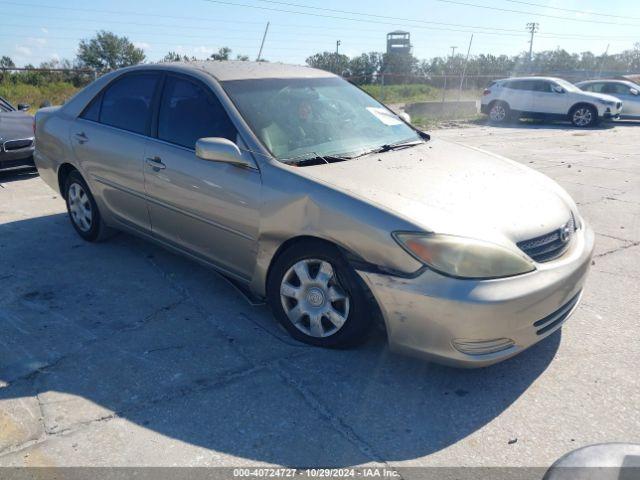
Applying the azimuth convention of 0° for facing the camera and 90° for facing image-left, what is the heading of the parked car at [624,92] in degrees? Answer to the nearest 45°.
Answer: approximately 270°

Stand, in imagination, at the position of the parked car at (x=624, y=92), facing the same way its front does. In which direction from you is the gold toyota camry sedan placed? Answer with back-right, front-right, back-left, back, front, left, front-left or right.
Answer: right

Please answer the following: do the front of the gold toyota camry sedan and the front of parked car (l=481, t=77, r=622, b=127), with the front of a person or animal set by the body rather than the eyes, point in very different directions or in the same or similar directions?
same or similar directions

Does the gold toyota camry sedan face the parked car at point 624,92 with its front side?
no

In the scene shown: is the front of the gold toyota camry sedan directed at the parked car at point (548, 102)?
no

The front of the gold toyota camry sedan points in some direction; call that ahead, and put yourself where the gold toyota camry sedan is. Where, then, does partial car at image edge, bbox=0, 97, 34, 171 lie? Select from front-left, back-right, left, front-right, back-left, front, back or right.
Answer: back

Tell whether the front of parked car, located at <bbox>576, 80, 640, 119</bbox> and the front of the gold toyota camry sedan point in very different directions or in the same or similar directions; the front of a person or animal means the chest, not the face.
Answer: same or similar directions

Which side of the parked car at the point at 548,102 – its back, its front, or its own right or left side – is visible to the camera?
right

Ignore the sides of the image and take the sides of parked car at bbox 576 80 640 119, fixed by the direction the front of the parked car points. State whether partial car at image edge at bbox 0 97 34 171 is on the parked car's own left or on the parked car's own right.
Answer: on the parked car's own right

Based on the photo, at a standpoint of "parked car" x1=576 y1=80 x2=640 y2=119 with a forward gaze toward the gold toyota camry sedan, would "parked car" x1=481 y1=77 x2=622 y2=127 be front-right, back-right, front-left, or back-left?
front-right

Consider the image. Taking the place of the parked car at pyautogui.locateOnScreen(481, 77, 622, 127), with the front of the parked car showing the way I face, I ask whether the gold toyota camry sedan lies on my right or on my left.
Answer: on my right

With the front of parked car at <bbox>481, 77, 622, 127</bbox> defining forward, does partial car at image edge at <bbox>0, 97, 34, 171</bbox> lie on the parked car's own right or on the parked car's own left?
on the parked car's own right

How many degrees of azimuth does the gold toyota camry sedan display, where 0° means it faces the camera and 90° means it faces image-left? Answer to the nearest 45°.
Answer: approximately 315°

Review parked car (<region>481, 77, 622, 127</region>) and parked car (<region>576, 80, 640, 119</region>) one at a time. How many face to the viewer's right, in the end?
2
